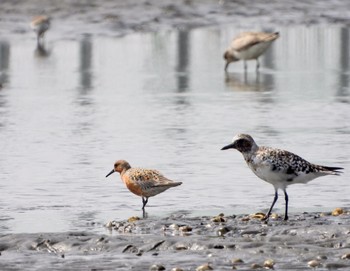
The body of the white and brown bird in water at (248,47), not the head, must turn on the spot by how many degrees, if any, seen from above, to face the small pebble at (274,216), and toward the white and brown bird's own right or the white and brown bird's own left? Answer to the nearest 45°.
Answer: approximately 90° to the white and brown bird's own left

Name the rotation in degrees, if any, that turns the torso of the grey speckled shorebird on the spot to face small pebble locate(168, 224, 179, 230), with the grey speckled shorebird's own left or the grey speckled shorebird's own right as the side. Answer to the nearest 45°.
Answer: approximately 45° to the grey speckled shorebird's own left

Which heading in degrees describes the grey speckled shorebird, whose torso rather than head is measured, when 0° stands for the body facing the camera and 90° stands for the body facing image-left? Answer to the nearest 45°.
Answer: approximately 90°

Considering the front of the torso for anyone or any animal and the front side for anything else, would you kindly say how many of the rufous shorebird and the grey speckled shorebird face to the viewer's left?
2

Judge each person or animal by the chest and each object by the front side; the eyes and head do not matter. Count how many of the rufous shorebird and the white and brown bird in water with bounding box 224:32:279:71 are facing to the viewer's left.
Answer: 2

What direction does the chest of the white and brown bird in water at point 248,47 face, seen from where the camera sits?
to the viewer's left

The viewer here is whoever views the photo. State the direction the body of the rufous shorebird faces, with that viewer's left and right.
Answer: facing to the left of the viewer
